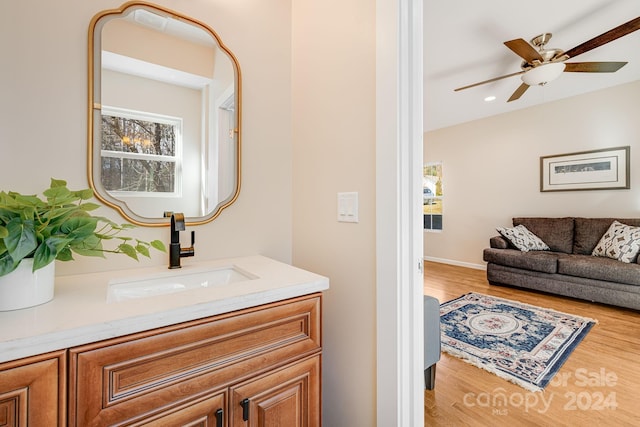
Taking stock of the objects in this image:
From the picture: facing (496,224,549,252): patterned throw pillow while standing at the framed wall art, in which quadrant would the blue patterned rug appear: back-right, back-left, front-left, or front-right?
front-left

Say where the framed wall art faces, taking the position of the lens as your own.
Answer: facing the viewer and to the left of the viewer

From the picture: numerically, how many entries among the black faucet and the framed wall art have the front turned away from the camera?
0

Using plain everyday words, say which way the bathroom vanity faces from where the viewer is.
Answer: facing the viewer and to the right of the viewer
